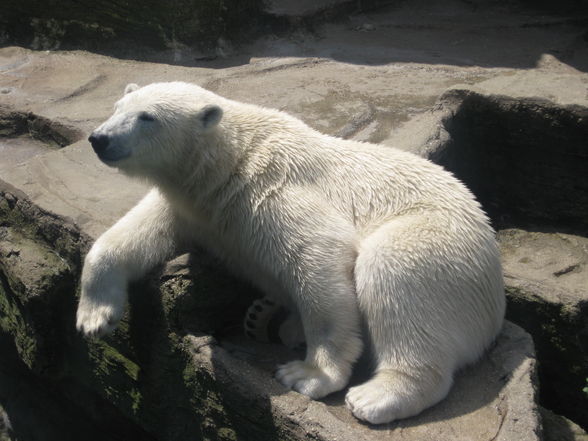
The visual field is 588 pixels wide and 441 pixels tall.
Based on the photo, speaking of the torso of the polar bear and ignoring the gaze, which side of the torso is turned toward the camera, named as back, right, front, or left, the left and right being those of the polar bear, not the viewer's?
left
